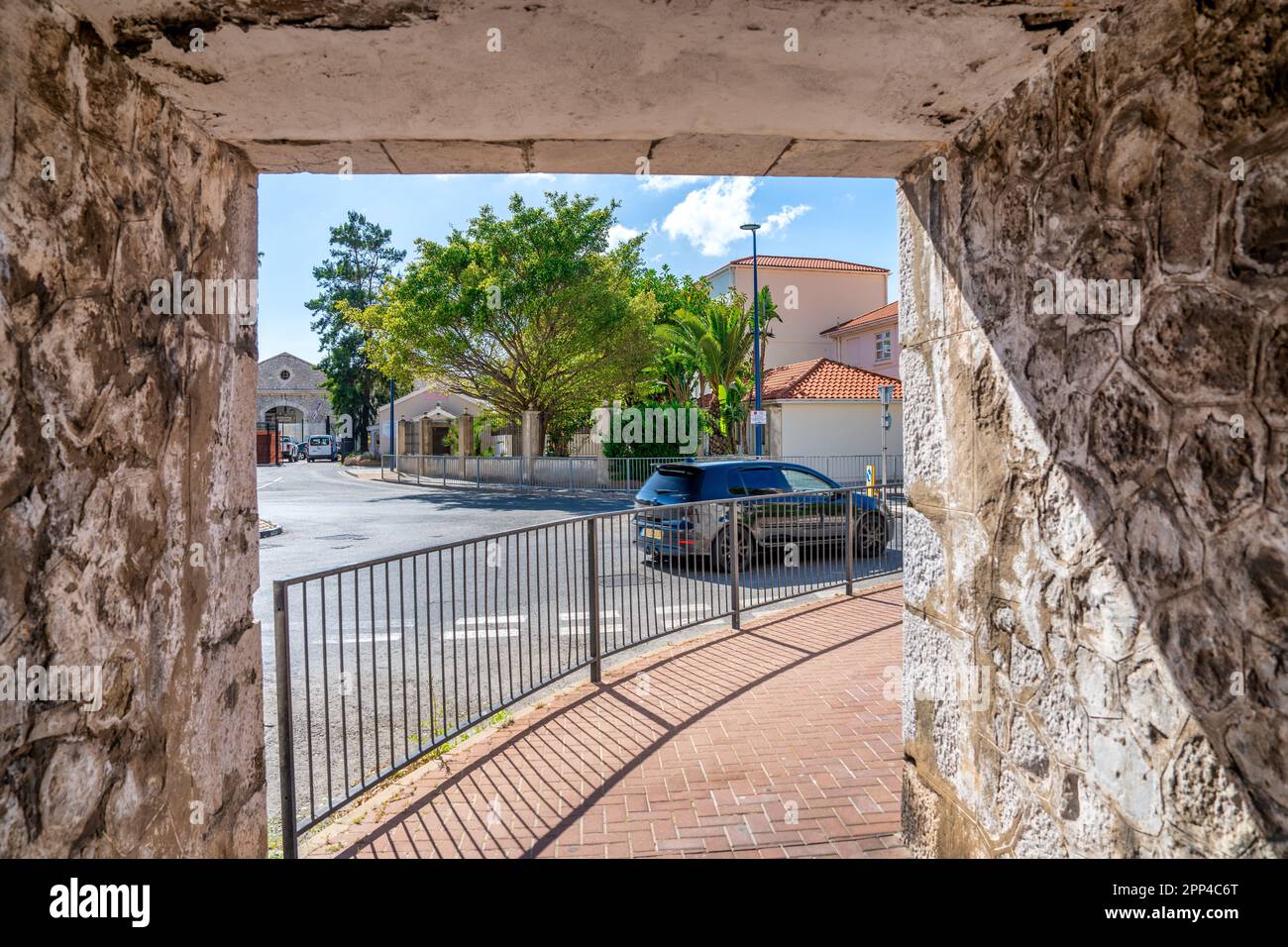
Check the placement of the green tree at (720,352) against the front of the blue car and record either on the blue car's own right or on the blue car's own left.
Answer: on the blue car's own left

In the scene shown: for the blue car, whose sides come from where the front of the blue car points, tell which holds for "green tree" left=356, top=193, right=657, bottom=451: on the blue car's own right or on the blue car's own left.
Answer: on the blue car's own left

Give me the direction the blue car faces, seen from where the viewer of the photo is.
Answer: facing away from the viewer and to the right of the viewer

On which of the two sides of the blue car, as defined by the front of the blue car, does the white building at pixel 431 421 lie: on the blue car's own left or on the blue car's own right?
on the blue car's own left

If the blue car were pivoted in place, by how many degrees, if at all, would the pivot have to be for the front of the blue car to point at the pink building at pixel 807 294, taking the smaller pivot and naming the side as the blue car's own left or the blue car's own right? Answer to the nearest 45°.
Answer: approximately 45° to the blue car's own left

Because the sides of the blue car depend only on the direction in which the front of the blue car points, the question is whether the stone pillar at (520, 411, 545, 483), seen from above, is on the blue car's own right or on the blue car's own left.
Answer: on the blue car's own left
